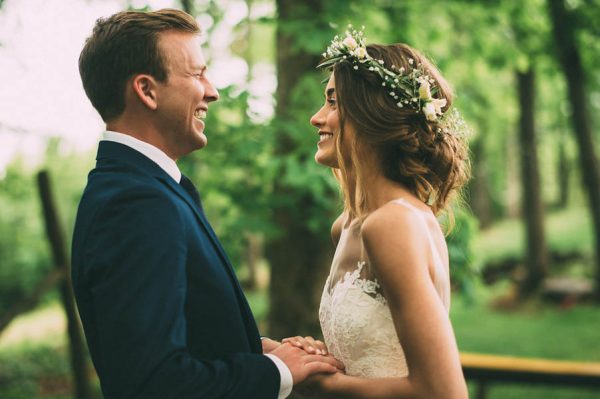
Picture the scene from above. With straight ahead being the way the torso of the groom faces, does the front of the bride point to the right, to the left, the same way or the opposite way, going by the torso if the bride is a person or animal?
the opposite way

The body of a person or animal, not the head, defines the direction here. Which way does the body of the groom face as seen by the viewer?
to the viewer's right

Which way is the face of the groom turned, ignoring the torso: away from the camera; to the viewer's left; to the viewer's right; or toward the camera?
to the viewer's right

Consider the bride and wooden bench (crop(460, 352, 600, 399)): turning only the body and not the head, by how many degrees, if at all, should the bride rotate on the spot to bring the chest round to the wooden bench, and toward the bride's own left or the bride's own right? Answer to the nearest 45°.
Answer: approximately 90° to the bride's own right

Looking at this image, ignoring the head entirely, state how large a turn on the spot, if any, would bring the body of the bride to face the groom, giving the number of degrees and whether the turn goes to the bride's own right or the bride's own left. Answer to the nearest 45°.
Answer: approximately 45° to the bride's own left

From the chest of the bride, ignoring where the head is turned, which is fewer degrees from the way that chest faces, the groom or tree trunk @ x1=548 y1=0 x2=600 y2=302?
the groom

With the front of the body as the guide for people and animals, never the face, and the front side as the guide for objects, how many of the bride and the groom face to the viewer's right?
1

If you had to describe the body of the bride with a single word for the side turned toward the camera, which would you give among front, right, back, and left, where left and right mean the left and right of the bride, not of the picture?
left

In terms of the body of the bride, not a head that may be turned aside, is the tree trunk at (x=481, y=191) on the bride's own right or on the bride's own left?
on the bride's own right

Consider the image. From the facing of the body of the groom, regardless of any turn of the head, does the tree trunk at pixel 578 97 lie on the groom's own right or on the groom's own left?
on the groom's own left
